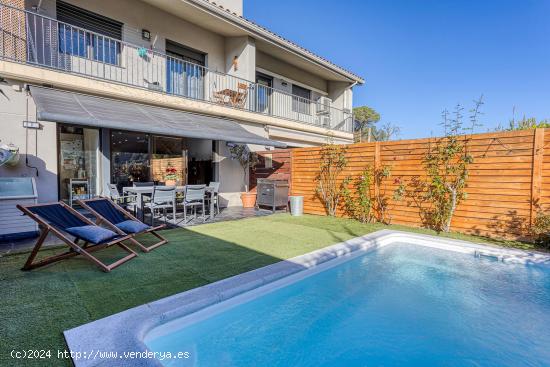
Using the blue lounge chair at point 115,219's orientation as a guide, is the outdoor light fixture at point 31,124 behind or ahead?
behind

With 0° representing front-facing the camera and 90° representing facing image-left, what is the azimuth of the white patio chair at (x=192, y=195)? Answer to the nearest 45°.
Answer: approximately 135°

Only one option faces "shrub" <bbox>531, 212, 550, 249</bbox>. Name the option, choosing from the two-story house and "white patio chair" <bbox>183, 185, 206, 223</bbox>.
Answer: the two-story house

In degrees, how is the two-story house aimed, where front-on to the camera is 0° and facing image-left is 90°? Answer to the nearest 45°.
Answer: approximately 315°

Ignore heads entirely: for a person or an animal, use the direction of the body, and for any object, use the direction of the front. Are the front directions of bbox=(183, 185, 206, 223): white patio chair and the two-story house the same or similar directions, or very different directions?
very different directions

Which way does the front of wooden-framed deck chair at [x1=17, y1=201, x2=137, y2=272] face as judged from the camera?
facing the viewer and to the right of the viewer

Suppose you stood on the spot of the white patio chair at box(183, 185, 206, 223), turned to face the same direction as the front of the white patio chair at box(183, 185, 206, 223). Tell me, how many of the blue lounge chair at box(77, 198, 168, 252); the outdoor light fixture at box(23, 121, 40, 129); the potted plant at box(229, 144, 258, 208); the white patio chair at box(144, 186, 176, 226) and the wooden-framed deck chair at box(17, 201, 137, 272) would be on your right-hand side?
1
